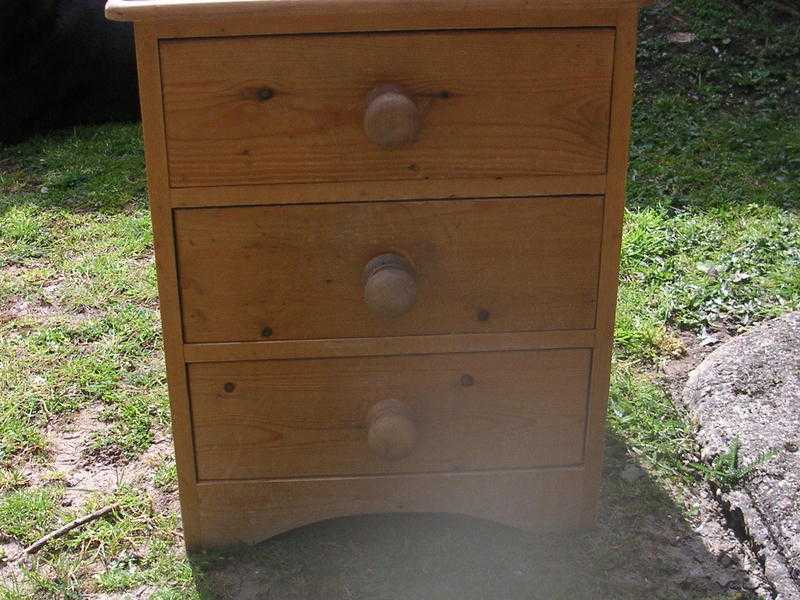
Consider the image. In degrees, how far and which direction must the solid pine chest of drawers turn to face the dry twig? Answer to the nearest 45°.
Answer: approximately 90° to its right

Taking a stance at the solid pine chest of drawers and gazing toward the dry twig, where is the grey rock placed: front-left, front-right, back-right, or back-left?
back-right

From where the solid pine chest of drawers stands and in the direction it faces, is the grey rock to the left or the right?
on its left

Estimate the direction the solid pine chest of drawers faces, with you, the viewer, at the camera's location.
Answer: facing the viewer
